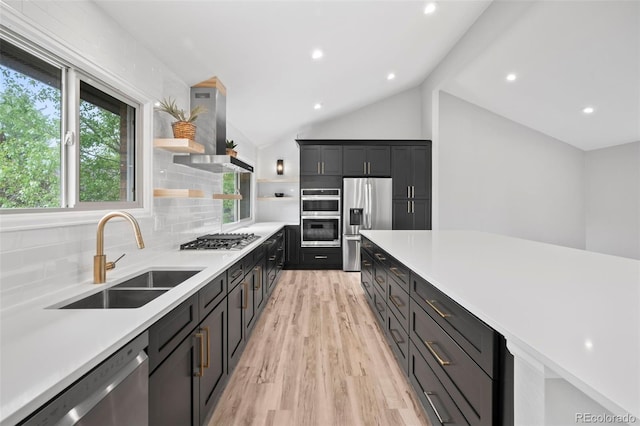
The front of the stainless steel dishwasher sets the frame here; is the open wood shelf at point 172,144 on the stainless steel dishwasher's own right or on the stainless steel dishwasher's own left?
on the stainless steel dishwasher's own left

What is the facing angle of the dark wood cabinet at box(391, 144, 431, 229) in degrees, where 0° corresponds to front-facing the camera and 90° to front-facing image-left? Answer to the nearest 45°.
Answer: approximately 0°

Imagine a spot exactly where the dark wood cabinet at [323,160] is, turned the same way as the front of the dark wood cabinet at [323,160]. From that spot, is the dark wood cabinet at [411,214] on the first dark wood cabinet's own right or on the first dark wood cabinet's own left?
on the first dark wood cabinet's own left

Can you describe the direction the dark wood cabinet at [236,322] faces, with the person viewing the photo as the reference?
facing to the right of the viewer

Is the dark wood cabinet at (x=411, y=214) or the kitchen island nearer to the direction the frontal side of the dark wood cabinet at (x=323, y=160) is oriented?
the kitchen island

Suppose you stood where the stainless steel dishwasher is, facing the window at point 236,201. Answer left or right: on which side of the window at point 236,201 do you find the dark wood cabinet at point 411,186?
right
